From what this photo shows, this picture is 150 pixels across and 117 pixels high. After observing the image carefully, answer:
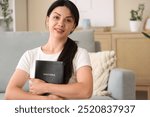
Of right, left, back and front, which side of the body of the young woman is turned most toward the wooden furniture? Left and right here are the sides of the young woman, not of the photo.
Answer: back

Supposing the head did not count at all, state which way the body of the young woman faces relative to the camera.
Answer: toward the camera

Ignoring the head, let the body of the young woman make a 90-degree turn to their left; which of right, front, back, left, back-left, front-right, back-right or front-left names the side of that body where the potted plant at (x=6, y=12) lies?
left

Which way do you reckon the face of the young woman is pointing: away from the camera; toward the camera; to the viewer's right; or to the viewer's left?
toward the camera

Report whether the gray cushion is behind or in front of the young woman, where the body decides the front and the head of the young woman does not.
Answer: behind
